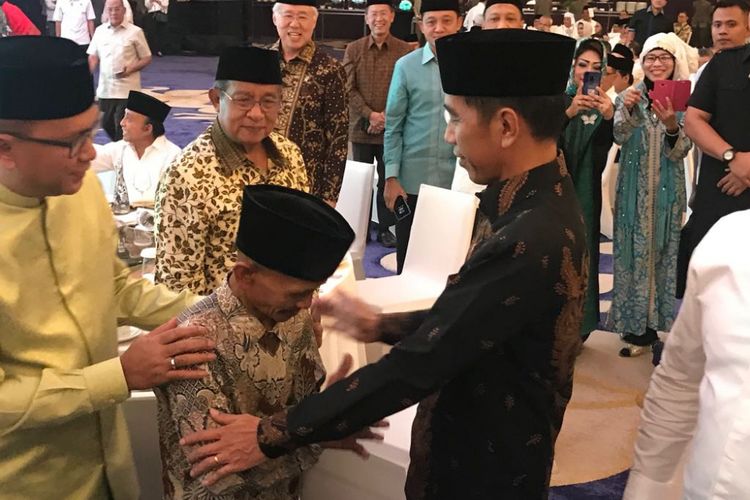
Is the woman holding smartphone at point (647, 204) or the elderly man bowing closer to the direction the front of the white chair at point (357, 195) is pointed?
the elderly man bowing

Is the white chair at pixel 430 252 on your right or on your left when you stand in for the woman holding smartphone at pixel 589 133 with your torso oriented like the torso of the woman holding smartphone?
on your right

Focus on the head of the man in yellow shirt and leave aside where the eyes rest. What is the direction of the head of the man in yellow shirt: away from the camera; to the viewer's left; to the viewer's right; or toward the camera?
to the viewer's right

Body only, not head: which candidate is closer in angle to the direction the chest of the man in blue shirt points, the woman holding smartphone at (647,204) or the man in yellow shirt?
the man in yellow shirt

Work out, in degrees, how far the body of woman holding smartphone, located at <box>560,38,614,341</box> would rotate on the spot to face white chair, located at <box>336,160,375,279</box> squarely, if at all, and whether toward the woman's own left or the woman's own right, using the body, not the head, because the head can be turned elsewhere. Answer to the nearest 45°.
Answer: approximately 90° to the woman's own right

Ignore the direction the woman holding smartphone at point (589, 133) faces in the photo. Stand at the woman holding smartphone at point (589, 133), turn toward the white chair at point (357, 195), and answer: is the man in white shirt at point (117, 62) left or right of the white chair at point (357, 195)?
right

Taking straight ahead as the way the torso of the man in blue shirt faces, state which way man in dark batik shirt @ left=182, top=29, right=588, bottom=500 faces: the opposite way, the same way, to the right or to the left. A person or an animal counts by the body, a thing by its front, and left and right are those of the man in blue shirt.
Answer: to the right

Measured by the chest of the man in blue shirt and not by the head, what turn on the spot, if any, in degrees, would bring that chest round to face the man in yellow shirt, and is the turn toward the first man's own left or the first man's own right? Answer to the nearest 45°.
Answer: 0° — they already face them
